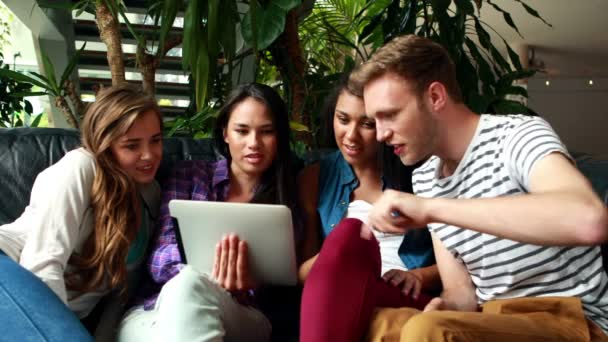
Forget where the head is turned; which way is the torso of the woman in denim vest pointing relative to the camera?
toward the camera

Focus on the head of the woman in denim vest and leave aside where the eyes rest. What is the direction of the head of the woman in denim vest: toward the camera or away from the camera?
toward the camera

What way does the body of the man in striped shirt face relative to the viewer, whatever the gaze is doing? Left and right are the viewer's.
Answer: facing the viewer and to the left of the viewer

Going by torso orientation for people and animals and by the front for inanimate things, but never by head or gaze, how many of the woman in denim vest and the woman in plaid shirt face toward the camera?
2

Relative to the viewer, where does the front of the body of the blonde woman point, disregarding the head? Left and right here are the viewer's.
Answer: facing the viewer and to the right of the viewer

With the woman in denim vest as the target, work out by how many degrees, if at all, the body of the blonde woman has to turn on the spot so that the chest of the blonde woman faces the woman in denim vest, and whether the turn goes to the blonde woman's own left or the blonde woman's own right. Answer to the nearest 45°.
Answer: approximately 45° to the blonde woman's own left

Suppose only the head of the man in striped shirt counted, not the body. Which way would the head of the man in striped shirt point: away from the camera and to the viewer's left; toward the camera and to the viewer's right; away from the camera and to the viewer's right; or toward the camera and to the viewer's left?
toward the camera and to the viewer's left

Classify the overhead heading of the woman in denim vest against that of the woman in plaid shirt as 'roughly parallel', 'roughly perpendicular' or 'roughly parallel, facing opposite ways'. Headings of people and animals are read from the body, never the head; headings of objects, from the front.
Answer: roughly parallel

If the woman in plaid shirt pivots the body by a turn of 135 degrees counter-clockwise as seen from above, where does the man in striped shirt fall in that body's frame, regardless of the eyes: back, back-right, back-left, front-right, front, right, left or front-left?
right
